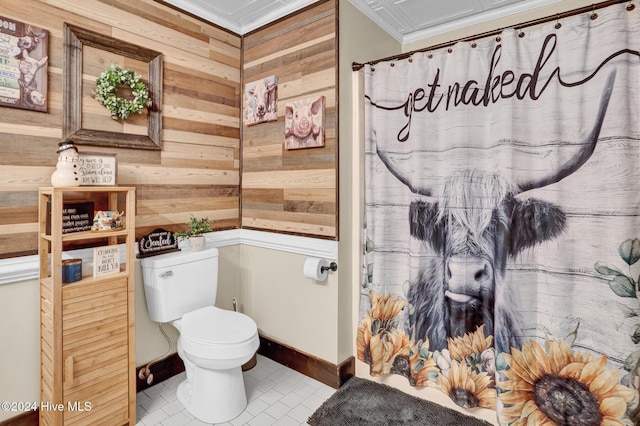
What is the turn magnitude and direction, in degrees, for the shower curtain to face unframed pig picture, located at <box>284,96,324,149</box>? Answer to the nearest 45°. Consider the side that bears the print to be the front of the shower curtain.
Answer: approximately 45° to its right

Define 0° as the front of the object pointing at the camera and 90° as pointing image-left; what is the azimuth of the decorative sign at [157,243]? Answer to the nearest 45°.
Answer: approximately 315°

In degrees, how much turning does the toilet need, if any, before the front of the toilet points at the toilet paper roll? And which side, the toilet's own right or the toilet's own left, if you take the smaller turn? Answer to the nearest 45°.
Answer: approximately 45° to the toilet's own left
